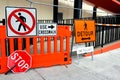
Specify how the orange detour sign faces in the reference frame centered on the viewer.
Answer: facing the viewer

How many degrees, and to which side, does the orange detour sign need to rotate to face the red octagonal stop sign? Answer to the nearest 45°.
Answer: approximately 45° to its right
